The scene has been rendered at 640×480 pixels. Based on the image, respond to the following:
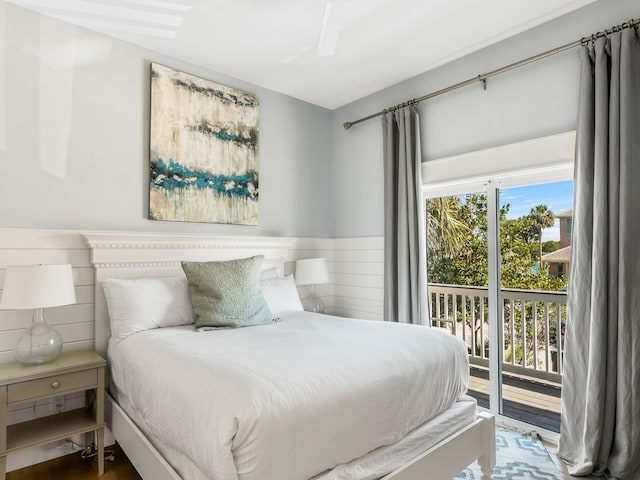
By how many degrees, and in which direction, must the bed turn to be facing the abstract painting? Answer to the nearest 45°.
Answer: approximately 180°

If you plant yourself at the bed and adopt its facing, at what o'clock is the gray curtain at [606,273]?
The gray curtain is roughly at 10 o'clock from the bed.

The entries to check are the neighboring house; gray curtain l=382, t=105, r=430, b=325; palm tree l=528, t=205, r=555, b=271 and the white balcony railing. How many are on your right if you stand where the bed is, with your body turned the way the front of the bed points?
0

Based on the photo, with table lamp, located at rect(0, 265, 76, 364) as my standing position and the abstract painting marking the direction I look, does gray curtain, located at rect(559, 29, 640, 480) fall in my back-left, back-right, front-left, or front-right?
front-right

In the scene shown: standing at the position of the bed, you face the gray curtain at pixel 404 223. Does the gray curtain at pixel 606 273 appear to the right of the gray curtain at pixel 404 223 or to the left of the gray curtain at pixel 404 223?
right

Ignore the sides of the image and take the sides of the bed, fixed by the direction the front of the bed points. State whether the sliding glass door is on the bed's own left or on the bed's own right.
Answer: on the bed's own left

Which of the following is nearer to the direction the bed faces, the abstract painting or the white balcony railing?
the white balcony railing

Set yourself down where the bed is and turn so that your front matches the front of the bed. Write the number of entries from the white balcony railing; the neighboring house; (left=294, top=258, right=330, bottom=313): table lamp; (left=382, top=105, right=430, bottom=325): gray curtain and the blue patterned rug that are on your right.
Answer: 0

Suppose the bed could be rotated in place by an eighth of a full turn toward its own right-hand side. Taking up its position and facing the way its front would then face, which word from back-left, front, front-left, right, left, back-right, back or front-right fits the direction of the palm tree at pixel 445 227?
back-left

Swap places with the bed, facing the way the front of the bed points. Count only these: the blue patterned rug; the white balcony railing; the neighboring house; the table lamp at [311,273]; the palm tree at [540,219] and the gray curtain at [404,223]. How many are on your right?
0

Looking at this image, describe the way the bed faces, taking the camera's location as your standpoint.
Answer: facing the viewer and to the right of the viewer

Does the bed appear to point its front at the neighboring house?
no

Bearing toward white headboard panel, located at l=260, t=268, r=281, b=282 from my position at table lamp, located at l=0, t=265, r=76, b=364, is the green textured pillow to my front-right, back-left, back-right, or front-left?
front-right
